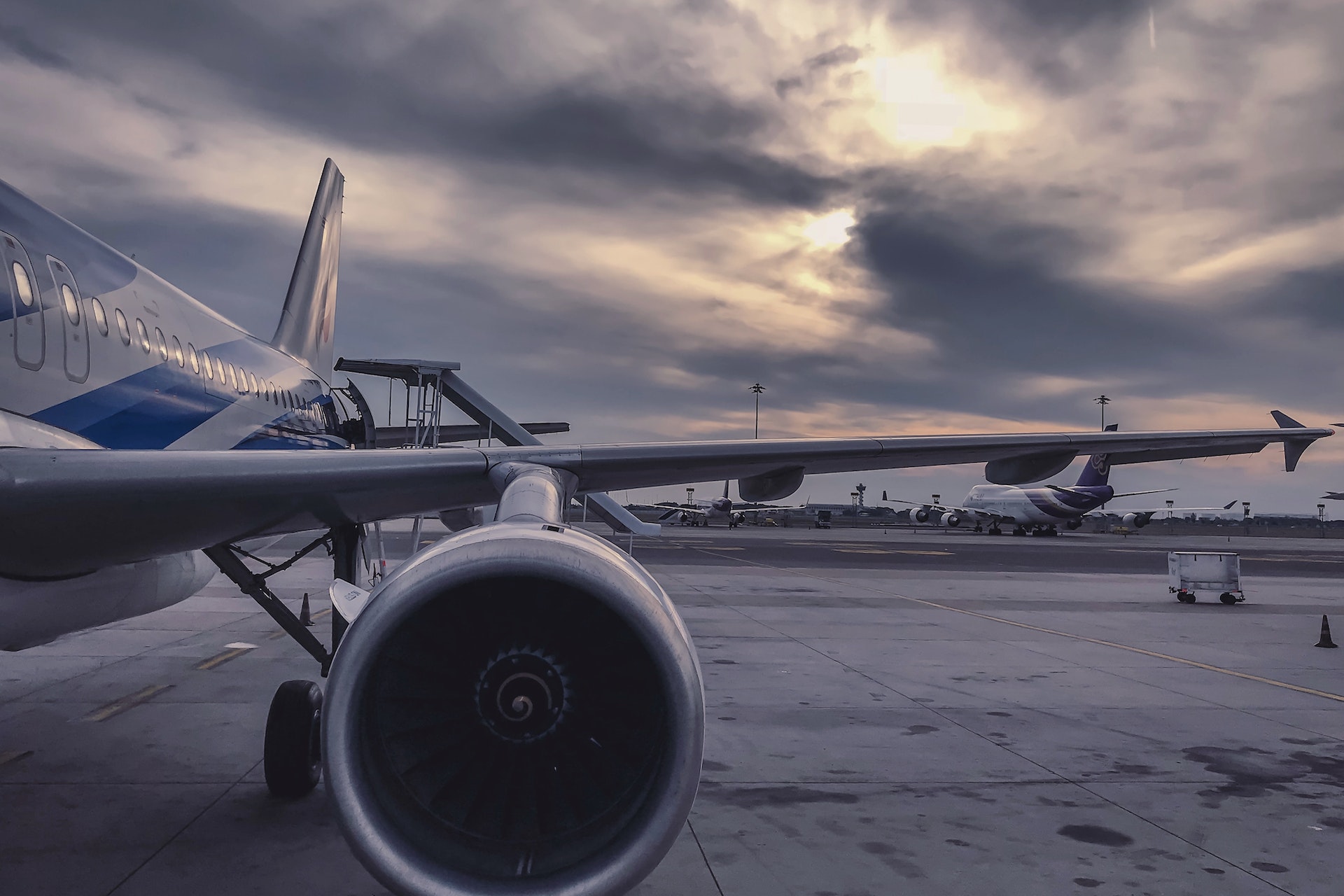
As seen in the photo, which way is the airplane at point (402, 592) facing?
toward the camera

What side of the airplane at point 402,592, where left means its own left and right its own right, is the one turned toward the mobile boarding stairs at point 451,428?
back

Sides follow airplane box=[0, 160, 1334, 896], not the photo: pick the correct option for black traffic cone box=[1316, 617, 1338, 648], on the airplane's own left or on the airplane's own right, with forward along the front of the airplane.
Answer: on the airplane's own left

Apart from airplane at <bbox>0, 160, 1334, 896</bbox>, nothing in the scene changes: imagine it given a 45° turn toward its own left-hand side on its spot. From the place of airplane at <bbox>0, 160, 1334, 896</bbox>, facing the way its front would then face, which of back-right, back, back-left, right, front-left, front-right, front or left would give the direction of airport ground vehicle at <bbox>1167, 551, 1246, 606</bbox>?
left
